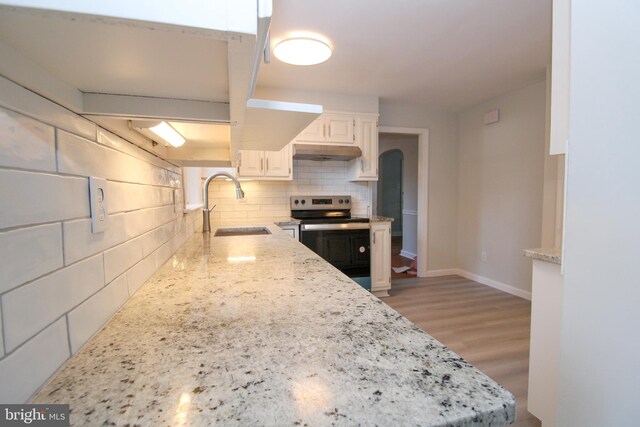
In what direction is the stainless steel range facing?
toward the camera

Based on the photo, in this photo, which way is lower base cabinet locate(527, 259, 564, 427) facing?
to the viewer's left

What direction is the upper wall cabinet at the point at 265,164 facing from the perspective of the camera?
toward the camera

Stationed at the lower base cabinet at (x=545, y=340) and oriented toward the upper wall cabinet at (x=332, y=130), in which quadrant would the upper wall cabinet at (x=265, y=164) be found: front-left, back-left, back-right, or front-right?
front-left

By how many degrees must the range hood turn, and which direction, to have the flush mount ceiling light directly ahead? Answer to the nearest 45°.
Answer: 0° — it already faces it

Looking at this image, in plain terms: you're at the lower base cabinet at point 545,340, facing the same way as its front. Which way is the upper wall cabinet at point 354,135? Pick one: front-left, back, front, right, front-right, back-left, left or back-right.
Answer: front-right

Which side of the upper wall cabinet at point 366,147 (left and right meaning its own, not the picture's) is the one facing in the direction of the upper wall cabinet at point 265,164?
right

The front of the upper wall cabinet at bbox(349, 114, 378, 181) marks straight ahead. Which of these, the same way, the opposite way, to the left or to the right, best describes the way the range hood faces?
the same way

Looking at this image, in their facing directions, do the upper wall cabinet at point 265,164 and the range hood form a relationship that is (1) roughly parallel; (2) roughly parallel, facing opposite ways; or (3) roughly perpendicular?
roughly parallel

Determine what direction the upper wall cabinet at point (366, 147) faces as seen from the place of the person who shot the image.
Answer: facing the viewer

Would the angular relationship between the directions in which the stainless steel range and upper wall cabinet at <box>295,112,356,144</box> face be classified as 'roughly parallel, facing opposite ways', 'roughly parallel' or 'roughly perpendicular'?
roughly parallel
